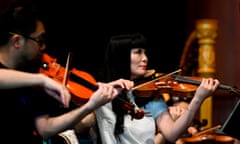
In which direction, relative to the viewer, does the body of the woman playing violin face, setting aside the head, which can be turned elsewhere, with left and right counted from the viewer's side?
facing the viewer and to the right of the viewer

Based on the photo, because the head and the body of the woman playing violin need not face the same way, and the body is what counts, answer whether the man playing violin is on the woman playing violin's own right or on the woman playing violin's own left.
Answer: on the woman playing violin's own right

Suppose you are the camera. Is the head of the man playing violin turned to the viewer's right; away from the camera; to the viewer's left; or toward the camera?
to the viewer's right

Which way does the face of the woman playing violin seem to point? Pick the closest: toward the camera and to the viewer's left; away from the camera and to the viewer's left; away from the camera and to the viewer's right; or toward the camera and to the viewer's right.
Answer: toward the camera and to the viewer's right

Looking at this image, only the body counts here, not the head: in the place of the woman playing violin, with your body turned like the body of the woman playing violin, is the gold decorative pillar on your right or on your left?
on your left
